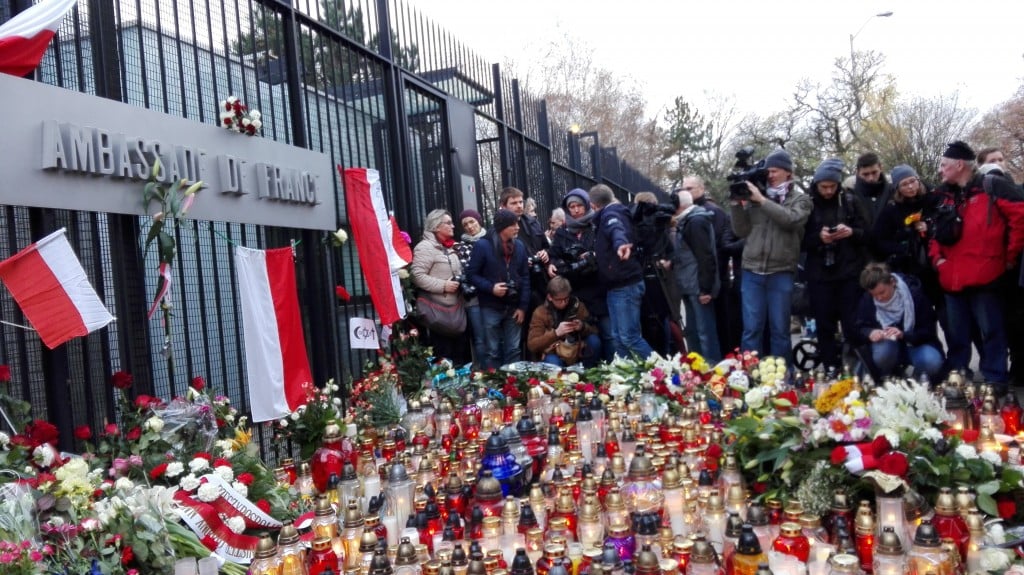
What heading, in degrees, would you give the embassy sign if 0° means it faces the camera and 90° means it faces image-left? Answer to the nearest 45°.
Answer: approximately 315°

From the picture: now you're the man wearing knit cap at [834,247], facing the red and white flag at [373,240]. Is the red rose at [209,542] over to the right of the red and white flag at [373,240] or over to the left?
left

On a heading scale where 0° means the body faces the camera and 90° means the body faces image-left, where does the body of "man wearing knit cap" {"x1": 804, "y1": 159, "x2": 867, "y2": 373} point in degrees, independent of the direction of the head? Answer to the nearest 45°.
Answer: approximately 0°

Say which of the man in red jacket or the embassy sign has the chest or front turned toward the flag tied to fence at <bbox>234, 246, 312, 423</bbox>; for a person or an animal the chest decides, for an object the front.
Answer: the man in red jacket

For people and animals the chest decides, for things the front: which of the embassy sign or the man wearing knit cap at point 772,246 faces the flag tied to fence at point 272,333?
the man wearing knit cap

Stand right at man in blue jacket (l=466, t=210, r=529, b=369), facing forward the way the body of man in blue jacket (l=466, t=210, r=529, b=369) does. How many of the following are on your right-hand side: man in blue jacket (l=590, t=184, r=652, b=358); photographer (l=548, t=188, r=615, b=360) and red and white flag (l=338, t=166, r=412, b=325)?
1

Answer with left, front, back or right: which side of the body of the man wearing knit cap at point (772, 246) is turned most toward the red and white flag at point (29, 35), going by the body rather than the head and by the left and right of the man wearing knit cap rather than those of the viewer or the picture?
front

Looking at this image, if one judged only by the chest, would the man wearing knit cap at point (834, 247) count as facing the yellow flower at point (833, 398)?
yes

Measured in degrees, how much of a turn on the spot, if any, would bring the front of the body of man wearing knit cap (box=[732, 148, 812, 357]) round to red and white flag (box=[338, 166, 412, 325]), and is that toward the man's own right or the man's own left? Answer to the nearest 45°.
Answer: approximately 45° to the man's own right

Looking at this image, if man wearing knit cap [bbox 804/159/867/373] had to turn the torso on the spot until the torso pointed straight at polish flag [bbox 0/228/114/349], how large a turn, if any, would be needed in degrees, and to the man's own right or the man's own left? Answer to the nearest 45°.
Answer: approximately 45° to the man's own right

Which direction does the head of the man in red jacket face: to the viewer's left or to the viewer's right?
to the viewer's left
